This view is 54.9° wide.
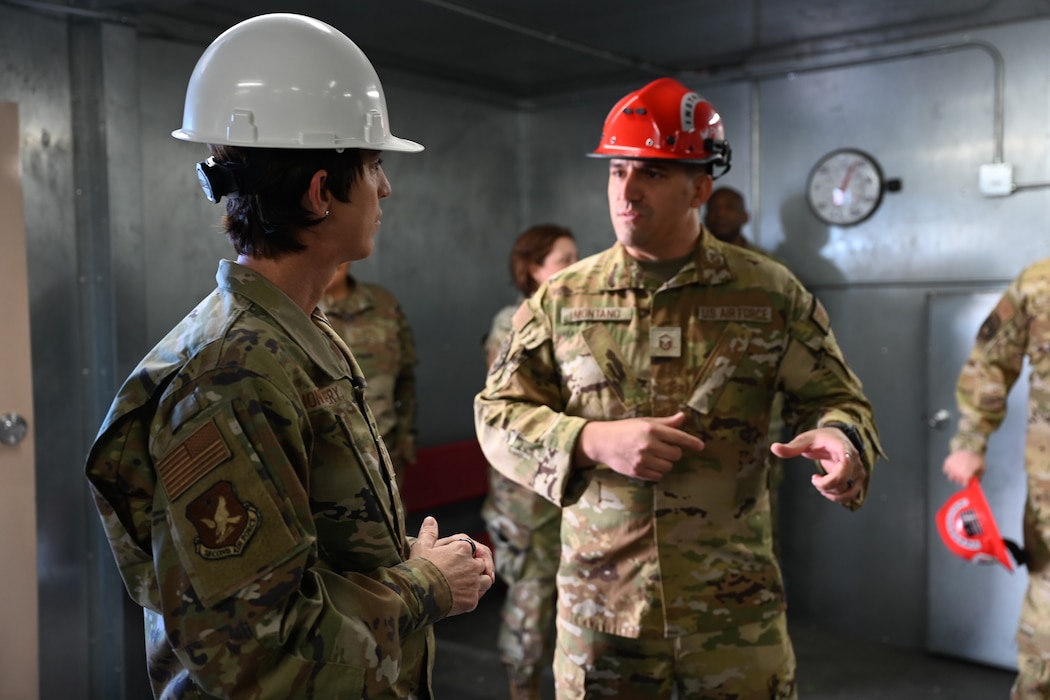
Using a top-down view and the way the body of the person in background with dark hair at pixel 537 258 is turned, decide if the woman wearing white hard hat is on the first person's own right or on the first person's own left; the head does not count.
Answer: on the first person's own right

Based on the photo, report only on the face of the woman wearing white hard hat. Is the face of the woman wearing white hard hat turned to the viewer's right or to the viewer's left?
to the viewer's right

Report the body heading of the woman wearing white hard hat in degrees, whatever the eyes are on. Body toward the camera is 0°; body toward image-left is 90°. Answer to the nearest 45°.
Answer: approximately 270°

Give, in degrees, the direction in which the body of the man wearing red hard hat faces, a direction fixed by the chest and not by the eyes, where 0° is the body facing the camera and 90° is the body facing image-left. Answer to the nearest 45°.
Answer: approximately 0°
